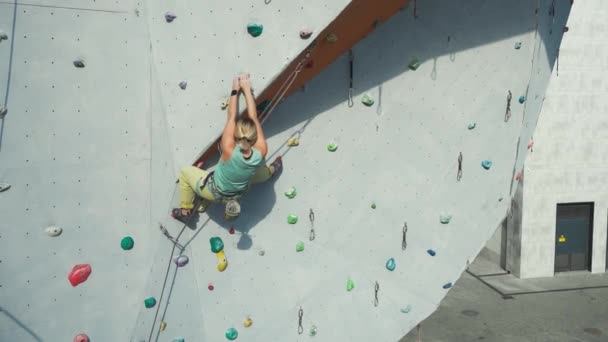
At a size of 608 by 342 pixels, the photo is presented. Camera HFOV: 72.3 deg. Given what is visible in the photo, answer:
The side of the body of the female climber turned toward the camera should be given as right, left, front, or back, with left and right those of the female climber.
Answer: back

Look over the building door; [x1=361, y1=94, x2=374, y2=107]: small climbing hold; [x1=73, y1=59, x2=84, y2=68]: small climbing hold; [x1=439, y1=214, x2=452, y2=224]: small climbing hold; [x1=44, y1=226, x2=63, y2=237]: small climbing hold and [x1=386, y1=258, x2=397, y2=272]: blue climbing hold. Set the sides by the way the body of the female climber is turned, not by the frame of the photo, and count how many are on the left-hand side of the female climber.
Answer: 2

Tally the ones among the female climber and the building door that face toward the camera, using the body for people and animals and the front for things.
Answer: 1

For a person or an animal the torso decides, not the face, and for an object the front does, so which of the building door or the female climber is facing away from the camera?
the female climber

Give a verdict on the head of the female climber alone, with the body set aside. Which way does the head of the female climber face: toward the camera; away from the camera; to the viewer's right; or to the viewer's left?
away from the camera

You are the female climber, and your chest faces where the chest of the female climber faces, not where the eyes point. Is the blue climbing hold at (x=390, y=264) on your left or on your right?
on your right

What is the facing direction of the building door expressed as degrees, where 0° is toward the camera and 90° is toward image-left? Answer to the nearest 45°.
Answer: approximately 0°

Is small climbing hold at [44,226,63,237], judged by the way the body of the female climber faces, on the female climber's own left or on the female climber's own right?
on the female climber's own left

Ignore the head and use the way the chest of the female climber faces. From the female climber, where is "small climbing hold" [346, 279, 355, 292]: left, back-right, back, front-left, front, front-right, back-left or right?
front-right

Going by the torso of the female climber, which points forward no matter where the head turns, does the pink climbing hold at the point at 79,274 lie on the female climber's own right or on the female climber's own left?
on the female climber's own left
